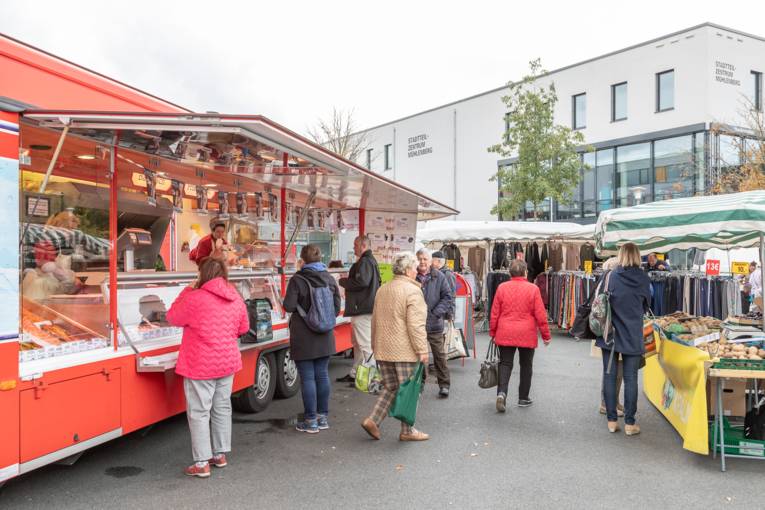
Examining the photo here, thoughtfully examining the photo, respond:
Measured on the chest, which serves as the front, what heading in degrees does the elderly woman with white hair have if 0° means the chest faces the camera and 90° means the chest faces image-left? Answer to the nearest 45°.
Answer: approximately 225°

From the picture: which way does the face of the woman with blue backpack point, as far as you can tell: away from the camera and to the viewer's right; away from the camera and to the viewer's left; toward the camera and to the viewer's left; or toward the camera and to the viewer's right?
away from the camera and to the viewer's left

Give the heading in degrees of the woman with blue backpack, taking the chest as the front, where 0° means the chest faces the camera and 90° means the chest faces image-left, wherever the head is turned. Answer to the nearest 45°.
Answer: approximately 135°

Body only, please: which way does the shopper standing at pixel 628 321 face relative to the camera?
away from the camera

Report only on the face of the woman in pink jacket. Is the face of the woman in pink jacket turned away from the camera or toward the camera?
away from the camera

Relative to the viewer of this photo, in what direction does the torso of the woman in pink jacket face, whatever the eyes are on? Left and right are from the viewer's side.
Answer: facing away from the viewer and to the left of the viewer

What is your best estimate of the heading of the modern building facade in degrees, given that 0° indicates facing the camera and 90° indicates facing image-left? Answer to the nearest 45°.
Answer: approximately 45°

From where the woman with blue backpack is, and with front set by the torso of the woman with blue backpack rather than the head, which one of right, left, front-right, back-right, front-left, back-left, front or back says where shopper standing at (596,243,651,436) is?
back-right

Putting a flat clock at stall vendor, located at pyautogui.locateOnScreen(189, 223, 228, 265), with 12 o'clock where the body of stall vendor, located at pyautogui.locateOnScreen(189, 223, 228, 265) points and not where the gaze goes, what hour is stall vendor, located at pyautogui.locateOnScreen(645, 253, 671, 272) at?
stall vendor, located at pyautogui.locateOnScreen(645, 253, 671, 272) is roughly at 10 o'clock from stall vendor, located at pyautogui.locateOnScreen(189, 223, 228, 265).

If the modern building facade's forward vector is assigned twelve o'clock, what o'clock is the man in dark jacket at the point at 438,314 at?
The man in dark jacket is roughly at 11 o'clock from the modern building facade.
